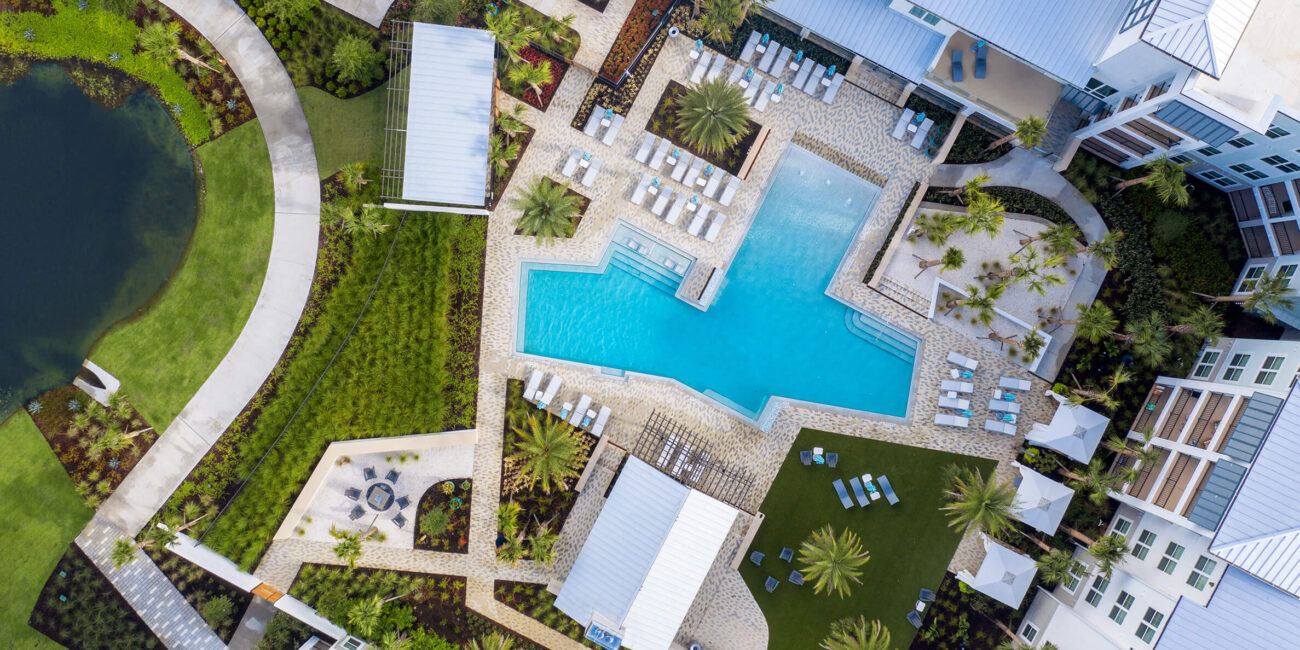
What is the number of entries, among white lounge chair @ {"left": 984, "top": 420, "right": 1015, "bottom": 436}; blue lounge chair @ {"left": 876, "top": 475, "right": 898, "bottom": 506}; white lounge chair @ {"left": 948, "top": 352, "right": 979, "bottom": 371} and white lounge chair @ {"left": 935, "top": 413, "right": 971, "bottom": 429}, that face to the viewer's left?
3

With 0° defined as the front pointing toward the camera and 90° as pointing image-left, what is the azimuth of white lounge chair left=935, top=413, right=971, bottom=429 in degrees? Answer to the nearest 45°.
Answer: approximately 90°

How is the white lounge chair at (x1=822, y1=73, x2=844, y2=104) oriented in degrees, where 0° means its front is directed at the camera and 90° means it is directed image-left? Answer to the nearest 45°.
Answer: approximately 45°

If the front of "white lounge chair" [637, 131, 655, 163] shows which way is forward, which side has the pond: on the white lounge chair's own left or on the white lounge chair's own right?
on the white lounge chair's own right

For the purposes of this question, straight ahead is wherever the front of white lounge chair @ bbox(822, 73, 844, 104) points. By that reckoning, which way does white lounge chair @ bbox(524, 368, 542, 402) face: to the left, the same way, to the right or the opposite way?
the opposite way

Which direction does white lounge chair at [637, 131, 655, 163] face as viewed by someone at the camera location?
facing the viewer and to the left of the viewer

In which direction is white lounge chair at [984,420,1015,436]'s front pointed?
to the viewer's left

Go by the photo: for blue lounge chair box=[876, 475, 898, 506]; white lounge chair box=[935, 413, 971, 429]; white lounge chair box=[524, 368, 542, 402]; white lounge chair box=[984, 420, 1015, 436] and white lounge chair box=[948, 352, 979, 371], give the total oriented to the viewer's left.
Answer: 3

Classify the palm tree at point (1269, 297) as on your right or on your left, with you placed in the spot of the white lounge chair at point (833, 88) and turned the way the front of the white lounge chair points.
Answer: on your left

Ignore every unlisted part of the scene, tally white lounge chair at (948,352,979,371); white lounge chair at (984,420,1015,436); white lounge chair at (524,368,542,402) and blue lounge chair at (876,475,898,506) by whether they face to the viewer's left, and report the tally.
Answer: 2

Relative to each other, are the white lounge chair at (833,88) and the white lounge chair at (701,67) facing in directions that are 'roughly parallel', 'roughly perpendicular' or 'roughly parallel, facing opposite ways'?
roughly parallel
